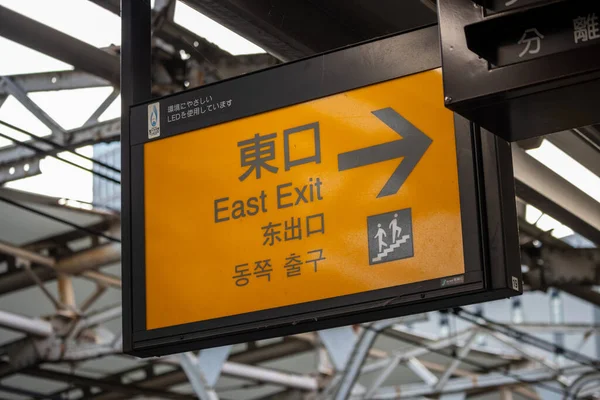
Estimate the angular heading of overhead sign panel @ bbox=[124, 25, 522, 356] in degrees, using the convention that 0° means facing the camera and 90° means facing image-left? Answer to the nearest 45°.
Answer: approximately 45°

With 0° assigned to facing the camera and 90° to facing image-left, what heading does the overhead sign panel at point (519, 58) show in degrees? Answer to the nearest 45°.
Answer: approximately 45°

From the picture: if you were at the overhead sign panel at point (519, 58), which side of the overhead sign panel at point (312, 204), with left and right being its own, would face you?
left

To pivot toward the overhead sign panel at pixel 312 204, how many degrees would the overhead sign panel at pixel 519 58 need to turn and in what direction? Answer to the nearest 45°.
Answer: approximately 90° to its right

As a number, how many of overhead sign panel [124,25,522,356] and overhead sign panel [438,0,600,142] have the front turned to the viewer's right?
0
